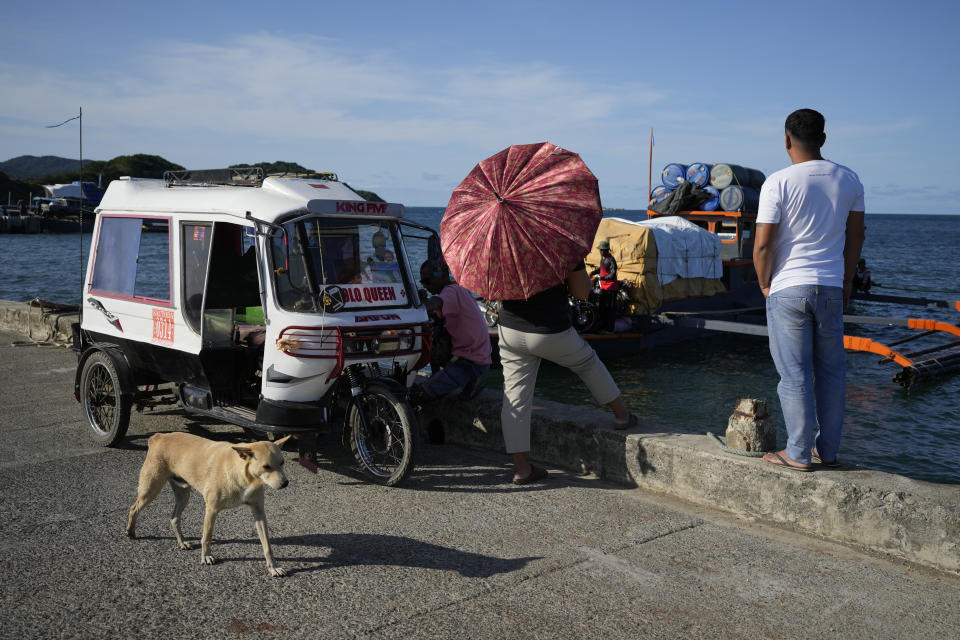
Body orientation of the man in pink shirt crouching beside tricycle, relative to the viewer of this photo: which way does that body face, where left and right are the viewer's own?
facing to the left of the viewer

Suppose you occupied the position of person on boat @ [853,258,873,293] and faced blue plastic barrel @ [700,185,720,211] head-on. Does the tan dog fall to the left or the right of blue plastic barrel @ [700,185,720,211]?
left

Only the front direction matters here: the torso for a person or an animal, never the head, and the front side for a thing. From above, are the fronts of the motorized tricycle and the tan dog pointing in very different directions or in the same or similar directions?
same or similar directions

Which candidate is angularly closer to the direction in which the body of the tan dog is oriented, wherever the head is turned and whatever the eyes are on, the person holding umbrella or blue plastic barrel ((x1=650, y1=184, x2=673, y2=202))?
the person holding umbrella

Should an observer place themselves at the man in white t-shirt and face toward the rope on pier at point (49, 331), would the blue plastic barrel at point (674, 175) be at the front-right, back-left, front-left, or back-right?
front-right

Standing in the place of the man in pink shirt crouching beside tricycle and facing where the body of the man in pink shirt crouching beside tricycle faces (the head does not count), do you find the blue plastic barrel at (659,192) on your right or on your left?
on your right

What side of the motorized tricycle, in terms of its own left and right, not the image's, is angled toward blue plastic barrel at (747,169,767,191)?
left

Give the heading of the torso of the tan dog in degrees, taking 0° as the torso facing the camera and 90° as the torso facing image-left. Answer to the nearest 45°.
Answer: approximately 315°

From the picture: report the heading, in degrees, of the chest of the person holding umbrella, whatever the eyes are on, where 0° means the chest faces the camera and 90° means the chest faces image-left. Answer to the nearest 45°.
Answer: approximately 225°

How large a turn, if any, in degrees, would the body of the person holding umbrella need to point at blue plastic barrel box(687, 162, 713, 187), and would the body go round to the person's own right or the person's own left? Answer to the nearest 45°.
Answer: approximately 45° to the person's own left

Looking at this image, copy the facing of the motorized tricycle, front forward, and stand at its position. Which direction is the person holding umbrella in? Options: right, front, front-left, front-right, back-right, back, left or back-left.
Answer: front

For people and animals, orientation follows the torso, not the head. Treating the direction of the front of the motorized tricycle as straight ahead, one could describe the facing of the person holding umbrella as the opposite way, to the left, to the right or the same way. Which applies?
to the left

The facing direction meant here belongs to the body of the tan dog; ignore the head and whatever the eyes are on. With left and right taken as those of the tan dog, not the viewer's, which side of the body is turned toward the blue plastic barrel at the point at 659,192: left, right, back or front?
left
